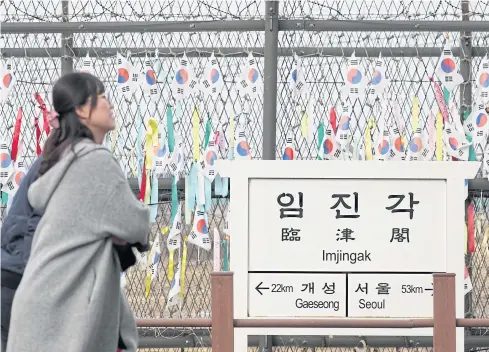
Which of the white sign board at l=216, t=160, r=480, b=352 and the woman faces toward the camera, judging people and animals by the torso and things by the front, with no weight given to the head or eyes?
the white sign board

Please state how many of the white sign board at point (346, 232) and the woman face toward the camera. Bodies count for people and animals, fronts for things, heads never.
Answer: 1

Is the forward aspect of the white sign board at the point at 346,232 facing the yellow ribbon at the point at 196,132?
no

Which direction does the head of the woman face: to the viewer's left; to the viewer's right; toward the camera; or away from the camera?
to the viewer's right

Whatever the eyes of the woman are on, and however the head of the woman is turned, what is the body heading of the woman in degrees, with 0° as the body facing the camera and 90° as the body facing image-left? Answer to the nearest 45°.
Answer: approximately 270°

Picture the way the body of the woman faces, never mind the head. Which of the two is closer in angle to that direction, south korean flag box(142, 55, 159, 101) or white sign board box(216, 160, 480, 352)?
the white sign board

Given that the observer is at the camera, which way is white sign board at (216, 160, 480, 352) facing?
facing the viewer
